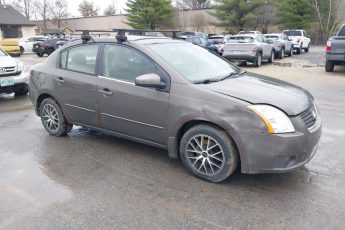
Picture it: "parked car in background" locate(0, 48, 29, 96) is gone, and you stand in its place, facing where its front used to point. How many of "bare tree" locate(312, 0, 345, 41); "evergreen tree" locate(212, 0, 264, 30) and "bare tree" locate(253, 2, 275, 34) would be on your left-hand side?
3

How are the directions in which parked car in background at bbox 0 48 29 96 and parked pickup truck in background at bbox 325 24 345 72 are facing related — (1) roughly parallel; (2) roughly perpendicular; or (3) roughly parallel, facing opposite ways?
roughly perpendicular

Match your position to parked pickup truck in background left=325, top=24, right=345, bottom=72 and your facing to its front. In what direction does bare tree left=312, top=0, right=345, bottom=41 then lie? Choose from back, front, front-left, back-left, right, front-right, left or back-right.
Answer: front

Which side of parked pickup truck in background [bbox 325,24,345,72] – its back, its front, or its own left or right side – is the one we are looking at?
back

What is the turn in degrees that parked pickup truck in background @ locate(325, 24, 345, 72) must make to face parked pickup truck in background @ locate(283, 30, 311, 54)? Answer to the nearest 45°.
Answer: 0° — it already faces it

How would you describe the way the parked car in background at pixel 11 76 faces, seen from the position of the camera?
facing the viewer and to the right of the viewer

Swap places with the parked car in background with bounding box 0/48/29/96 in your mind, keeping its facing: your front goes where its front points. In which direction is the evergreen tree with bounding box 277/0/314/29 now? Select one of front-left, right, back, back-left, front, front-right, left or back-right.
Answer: left

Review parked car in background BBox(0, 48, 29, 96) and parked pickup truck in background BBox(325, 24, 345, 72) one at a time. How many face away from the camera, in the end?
1
